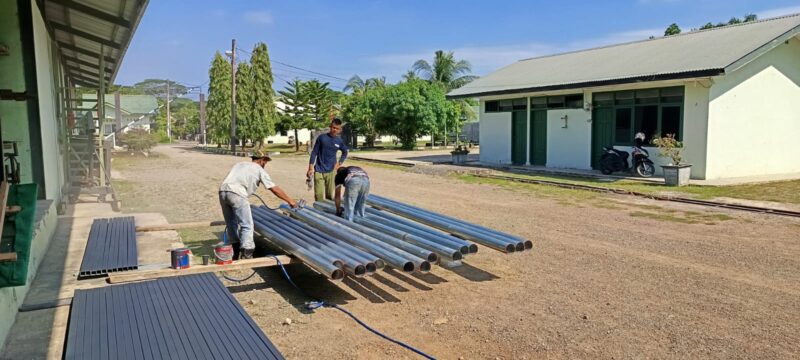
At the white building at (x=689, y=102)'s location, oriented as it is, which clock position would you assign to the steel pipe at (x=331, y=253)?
The steel pipe is roughly at 11 o'clock from the white building.

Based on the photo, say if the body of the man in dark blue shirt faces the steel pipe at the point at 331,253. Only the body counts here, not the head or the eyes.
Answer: yes

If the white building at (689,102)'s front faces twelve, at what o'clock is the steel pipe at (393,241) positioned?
The steel pipe is roughly at 11 o'clock from the white building.

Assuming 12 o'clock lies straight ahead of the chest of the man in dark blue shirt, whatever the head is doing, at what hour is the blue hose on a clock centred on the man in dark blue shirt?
The blue hose is roughly at 12 o'clock from the man in dark blue shirt.

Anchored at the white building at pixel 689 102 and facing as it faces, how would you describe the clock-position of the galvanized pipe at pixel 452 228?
The galvanized pipe is roughly at 11 o'clock from the white building.

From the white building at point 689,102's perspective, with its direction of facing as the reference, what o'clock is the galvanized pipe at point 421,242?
The galvanized pipe is roughly at 11 o'clock from the white building.

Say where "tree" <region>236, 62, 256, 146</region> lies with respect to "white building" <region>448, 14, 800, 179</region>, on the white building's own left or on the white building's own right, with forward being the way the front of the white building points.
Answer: on the white building's own right

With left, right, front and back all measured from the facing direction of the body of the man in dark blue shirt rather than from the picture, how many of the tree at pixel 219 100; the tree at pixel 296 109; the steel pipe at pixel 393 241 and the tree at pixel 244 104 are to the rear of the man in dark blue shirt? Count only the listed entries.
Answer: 3

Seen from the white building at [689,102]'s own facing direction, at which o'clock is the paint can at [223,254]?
The paint can is roughly at 11 o'clock from the white building.

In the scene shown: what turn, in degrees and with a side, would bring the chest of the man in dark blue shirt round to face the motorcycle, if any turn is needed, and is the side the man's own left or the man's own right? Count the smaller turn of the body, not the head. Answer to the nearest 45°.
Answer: approximately 135° to the man's own left

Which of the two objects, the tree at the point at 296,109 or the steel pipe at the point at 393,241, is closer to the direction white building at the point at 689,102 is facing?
the steel pipe

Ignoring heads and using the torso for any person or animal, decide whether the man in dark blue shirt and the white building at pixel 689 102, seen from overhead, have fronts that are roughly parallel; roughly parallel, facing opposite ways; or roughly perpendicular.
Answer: roughly perpendicular

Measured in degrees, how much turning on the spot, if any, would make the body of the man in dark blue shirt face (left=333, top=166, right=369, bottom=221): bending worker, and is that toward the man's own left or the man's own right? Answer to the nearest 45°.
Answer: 0° — they already face them

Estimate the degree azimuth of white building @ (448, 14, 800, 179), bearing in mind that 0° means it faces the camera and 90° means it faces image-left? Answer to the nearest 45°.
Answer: approximately 45°

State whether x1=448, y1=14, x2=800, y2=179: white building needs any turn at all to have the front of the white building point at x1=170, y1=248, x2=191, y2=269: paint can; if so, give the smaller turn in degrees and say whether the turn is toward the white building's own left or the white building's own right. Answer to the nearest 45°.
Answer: approximately 45° to the white building's own left

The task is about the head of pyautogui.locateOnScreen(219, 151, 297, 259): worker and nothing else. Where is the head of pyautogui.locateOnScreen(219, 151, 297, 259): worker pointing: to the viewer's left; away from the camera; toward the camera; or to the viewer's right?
to the viewer's right
